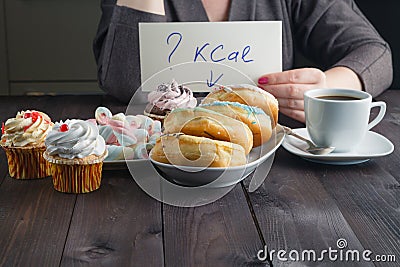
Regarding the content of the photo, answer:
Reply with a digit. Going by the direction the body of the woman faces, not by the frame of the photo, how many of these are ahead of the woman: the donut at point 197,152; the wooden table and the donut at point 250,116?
3

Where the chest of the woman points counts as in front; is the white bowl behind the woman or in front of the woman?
in front

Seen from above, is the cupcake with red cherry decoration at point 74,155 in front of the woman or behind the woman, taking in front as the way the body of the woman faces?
in front

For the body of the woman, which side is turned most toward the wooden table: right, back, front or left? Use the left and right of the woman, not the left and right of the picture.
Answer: front

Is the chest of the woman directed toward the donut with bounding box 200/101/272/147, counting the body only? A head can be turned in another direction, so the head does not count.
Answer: yes

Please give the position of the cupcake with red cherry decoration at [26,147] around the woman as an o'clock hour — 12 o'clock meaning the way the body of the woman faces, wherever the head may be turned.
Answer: The cupcake with red cherry decoration is roughly at 1 o'clock from the woman.

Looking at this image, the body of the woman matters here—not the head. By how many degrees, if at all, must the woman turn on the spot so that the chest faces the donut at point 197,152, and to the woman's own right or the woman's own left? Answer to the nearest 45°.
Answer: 0° — they already face it

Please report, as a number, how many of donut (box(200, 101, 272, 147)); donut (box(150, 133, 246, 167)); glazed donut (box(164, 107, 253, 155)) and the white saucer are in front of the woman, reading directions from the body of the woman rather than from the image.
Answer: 4

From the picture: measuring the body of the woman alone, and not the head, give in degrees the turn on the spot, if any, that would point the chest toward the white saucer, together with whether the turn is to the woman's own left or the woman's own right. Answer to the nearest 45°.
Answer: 0° — they already face it

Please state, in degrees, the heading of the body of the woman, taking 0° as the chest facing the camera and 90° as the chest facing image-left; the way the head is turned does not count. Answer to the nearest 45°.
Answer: approximately 0°

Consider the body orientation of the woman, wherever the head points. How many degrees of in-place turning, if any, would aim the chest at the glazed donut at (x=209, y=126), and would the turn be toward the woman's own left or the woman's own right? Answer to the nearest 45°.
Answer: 0° — they already face it
